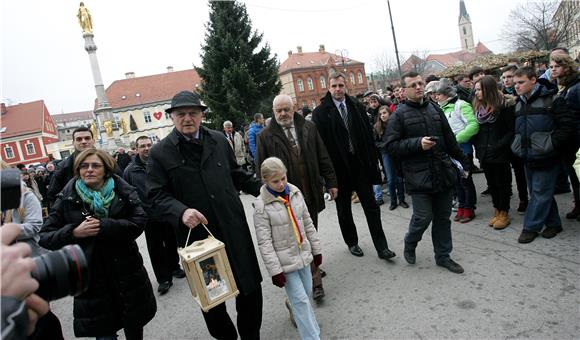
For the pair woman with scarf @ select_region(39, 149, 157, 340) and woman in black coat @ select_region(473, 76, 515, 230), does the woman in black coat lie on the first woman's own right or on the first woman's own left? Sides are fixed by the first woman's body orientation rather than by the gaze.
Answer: on the first woman's own left

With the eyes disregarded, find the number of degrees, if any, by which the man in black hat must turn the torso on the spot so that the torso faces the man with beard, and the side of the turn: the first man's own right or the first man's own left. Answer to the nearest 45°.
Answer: approximately 135° to the first man's own left

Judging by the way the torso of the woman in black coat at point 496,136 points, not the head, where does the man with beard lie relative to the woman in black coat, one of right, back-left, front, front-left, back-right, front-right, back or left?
front

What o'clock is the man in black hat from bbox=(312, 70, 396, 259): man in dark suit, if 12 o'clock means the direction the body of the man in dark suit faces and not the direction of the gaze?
The man in black hat is roughly at 1 o'clock from the man in dark suit.

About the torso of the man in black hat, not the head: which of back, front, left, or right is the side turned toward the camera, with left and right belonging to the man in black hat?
front

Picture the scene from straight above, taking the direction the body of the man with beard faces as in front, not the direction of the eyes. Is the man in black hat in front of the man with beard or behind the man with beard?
in front

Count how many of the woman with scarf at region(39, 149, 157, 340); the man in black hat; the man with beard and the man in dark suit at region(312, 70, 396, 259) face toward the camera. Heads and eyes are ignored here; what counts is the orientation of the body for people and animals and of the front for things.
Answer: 4

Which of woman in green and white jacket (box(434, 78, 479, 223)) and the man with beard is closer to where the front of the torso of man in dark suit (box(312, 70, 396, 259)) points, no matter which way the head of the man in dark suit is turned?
the man with beard

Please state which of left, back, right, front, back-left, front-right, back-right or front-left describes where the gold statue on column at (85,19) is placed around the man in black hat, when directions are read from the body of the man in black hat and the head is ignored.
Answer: back

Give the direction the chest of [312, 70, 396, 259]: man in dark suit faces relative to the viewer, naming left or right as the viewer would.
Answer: facing the viewer

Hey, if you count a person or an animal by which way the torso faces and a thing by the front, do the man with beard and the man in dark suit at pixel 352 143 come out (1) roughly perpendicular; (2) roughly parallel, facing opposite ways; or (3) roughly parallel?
roughly parallel

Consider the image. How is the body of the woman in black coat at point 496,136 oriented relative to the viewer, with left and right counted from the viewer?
facing the viewer and to the left of the viewer

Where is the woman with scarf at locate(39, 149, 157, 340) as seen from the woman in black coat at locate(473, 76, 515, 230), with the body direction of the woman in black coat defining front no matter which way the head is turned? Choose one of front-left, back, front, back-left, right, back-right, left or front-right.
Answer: front
